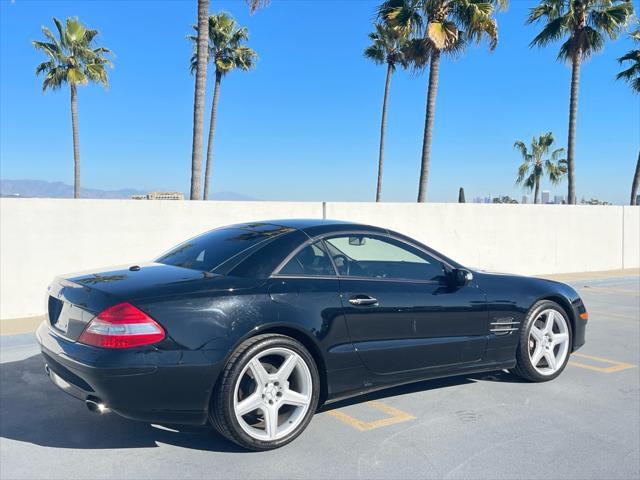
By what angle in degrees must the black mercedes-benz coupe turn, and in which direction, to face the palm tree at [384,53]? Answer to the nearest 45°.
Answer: approximately 45° to its left

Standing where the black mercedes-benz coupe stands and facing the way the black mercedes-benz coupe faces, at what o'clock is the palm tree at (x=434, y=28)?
The palm tree is roughly at 11 o'clock from the black mercedes-benz coupe.

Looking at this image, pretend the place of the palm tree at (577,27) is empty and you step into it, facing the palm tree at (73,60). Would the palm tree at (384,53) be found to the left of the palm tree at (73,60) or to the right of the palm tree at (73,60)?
right

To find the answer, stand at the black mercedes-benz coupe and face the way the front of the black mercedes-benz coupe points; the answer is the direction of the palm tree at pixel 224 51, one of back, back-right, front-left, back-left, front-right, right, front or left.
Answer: front-left

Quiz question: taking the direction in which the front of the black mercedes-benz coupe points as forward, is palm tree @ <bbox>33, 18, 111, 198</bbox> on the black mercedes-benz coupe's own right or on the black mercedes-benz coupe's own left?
on the black mercedes-benz coupe's own left

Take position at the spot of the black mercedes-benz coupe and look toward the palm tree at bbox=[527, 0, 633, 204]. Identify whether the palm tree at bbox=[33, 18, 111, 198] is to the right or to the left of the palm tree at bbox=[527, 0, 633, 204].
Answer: left

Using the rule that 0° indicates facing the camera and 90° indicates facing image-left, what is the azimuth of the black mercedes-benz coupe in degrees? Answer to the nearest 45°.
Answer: approximately 225°

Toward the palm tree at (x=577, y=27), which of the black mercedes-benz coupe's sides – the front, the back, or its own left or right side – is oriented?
front
